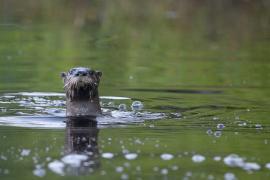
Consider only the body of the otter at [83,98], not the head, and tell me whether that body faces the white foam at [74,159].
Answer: yes

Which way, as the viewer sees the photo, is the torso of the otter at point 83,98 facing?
toward the camera

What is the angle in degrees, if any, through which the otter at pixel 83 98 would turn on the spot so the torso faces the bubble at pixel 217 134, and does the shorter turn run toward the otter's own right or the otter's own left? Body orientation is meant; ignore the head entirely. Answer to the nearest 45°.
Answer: approximately 45° to the otter's own left

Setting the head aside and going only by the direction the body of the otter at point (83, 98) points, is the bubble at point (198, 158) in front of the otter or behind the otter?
in front

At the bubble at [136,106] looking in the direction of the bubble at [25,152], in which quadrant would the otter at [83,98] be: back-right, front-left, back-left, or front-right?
front-right

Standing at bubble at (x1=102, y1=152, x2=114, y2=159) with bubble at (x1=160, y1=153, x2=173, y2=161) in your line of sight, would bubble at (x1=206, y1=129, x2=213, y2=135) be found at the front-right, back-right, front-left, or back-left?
front-left

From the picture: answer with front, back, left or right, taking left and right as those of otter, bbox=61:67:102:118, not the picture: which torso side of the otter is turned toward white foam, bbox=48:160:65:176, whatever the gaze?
front
